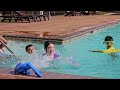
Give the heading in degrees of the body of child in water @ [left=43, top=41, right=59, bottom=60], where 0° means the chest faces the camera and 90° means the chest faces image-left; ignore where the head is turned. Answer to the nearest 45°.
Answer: approximately 315°
